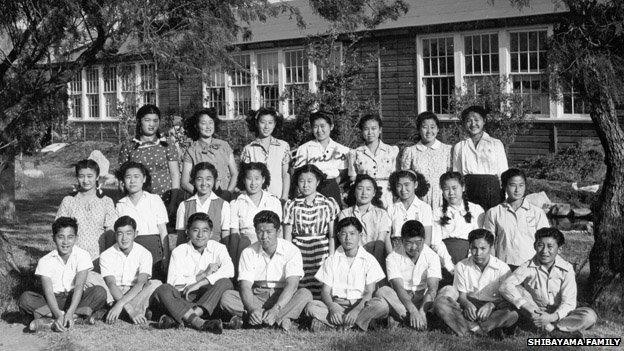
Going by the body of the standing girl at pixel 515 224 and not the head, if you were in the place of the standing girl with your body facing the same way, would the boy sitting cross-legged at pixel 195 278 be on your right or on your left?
on your right

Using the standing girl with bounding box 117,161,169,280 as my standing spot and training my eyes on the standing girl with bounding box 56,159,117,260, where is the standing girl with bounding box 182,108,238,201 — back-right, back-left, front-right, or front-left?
back-right

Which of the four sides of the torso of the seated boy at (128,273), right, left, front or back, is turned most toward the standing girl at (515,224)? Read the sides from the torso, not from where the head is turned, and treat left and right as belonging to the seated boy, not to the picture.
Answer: left
